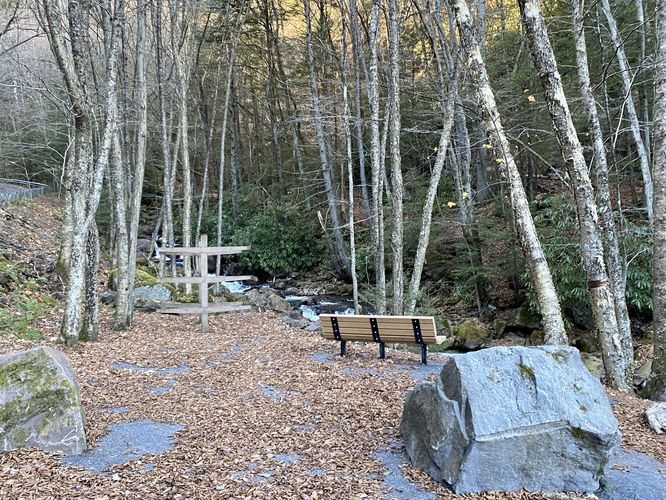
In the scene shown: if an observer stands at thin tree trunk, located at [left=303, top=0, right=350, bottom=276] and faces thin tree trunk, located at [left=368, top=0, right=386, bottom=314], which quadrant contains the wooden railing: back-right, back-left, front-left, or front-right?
front-right

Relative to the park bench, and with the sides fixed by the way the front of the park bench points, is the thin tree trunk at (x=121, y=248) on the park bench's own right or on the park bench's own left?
on the park bench's own left

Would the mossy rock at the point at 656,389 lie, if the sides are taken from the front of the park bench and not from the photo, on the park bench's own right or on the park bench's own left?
on the park bench's own right

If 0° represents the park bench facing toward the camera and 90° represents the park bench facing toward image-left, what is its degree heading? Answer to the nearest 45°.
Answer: approximately 225°

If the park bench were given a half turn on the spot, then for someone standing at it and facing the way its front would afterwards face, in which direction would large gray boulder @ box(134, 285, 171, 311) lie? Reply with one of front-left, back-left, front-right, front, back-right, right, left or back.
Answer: right

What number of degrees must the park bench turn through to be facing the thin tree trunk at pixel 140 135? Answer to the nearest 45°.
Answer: approximately 90° to its left

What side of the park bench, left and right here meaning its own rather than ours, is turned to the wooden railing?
left

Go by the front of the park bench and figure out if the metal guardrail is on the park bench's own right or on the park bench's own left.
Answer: on the park bench's own left

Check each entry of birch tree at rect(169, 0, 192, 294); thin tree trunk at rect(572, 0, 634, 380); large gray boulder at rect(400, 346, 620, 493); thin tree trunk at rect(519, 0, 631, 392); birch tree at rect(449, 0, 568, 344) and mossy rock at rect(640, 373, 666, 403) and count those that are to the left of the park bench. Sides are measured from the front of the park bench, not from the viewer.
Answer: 1

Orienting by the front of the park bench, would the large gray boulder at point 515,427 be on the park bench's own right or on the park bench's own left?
on the park bench's own right

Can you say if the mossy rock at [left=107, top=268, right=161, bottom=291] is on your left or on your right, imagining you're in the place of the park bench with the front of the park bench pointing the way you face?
on your left
